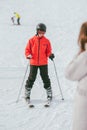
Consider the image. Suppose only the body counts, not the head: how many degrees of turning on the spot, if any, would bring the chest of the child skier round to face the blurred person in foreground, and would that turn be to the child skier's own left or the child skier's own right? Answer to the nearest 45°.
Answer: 0° — they already face them

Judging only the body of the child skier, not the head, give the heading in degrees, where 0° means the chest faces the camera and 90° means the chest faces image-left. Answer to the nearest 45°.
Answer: approximately 0°
